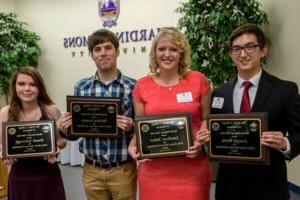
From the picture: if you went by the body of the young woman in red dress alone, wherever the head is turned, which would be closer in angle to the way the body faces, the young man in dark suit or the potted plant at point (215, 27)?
the young man in dark suit

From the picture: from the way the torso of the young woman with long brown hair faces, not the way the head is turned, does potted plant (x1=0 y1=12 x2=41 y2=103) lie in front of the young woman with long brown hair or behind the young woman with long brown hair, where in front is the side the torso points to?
behind

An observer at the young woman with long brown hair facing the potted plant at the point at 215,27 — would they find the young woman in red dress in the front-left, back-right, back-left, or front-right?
front-right

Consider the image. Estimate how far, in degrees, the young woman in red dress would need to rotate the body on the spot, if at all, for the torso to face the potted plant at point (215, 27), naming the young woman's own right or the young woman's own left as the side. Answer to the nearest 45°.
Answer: approximately 180°

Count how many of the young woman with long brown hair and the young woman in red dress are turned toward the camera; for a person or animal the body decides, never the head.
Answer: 2

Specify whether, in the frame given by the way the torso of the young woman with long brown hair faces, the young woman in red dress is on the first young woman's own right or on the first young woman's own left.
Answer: on the first young woman's own left

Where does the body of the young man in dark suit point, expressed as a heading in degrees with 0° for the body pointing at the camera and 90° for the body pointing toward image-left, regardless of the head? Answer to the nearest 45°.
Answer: approximately 45°

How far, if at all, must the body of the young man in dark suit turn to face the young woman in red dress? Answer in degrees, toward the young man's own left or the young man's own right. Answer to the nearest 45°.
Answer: approximately 45° to the young man's own right

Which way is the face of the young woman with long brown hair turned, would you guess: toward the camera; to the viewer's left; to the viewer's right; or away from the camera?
toward the camera

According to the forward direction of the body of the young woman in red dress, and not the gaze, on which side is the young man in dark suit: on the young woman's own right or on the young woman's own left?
on the young woman's own left

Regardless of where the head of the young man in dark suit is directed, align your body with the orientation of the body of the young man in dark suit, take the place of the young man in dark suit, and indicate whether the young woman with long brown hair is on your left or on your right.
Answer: on your right

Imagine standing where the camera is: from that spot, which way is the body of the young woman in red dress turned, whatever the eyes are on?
toward the camera

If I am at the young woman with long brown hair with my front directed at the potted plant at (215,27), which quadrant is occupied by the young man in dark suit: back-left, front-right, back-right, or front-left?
front-right

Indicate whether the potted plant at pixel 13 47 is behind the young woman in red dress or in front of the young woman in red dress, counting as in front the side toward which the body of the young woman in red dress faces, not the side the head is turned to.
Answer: behind

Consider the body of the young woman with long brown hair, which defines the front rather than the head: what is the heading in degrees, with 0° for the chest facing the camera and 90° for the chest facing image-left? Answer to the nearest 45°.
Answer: approximately 0°
